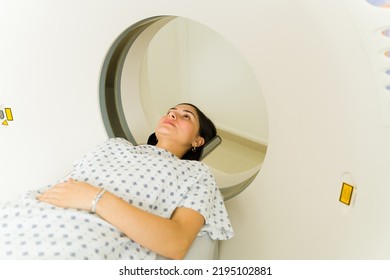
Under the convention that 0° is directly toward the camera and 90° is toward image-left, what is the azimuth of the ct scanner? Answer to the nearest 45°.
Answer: approximately 45°
